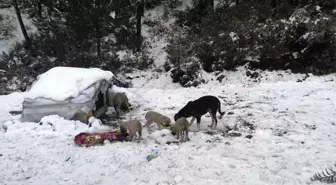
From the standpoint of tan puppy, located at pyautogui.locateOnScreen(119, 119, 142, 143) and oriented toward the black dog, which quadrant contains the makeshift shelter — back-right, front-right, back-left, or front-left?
back-left

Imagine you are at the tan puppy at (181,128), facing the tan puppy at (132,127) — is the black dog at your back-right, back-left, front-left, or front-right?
back-right

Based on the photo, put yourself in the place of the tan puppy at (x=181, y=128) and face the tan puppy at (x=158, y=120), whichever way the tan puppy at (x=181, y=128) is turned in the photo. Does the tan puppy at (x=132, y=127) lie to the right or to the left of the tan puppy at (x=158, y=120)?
left

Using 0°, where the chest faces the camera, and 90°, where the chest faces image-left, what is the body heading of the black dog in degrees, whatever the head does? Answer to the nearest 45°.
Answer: approximately 90°

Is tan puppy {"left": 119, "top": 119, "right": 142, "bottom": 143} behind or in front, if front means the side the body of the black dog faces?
in front
